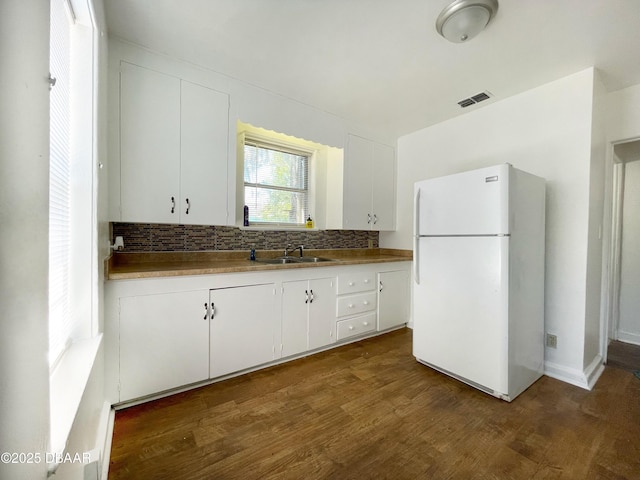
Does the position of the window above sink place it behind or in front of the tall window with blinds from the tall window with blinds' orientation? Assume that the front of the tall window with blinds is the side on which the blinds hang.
in front

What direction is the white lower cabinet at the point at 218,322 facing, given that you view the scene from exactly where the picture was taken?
facing the viewer and to the right of the viewer

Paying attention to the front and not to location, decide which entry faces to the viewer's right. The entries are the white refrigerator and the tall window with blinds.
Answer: the tall window with blinds

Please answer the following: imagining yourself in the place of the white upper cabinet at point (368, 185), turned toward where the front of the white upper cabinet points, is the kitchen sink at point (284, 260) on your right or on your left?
on your right

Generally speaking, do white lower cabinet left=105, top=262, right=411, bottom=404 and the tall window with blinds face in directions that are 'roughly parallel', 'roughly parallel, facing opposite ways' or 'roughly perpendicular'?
roughly perpendicular

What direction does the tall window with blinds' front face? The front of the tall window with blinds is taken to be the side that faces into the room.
to the viewer's right

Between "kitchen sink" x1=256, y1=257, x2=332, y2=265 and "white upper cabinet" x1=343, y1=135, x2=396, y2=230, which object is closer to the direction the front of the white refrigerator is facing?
the kitchen sink

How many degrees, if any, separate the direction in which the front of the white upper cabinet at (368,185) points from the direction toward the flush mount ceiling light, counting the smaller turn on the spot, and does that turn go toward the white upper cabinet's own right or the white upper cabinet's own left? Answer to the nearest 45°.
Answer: approximately 45° to the white upper cabinet's own right

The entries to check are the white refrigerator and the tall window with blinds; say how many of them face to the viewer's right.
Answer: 1

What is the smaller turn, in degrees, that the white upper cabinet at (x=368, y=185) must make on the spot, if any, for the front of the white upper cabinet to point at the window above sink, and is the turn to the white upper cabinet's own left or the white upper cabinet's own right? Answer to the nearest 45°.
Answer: approximately 90° to the white upper cabinet's own right

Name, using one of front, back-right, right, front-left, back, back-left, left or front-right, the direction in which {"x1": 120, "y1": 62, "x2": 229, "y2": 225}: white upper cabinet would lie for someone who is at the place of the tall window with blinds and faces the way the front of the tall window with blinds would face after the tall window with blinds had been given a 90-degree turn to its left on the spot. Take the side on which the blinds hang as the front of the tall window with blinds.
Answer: front-right

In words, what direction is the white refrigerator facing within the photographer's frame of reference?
facing the viewer and to the left of the viewer

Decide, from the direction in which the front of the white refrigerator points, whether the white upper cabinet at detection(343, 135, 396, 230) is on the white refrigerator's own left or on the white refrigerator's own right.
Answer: on the white refrigerator's own right
